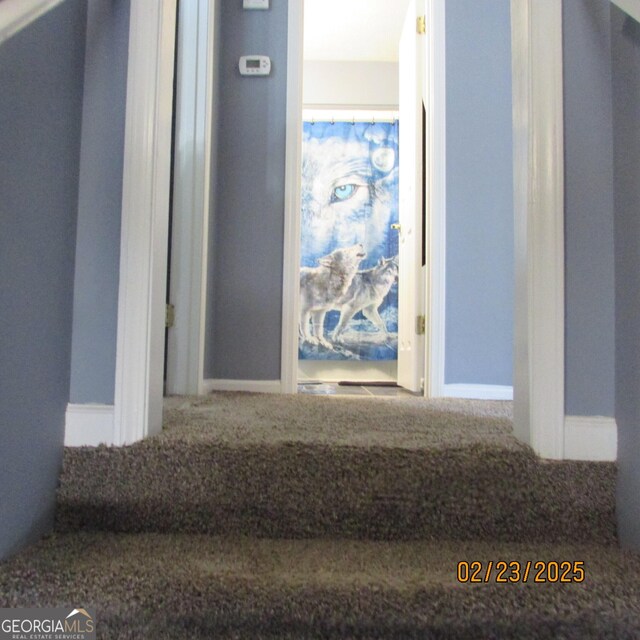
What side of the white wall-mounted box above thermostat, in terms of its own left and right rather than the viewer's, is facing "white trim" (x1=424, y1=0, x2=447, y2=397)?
left

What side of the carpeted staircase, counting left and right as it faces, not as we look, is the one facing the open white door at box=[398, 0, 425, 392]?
back

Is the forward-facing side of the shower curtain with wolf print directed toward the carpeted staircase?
yes

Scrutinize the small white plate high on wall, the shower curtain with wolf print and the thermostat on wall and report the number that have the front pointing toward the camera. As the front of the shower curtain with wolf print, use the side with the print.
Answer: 3

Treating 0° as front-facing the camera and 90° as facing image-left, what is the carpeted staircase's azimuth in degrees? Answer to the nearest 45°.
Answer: approximately 0°
